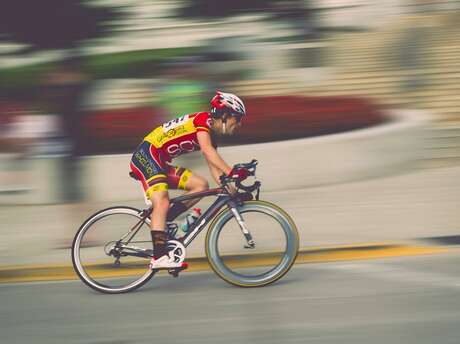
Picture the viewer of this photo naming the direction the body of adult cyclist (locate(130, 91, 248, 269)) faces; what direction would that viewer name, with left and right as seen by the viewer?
facing to the right of the viewer

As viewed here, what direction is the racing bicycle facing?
to the viewer's right

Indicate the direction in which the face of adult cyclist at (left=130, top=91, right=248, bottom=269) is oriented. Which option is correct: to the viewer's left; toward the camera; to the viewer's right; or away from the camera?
to the viewer's right
